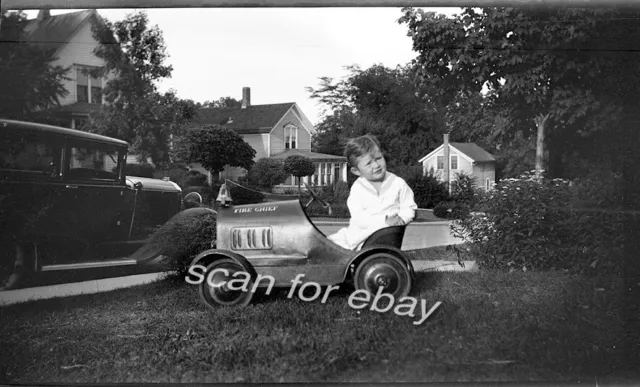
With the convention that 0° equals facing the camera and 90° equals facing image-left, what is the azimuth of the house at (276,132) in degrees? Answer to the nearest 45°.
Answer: approximately 315°

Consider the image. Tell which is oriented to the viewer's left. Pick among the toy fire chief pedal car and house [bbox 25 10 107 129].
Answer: the toy fire chief pedal car

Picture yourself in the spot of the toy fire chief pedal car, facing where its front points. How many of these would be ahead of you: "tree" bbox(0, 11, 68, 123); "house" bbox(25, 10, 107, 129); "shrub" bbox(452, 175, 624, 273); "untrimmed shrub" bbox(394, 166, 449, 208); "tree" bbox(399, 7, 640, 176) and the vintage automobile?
3

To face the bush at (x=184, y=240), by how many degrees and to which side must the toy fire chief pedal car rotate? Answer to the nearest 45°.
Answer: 0° — it already faces it

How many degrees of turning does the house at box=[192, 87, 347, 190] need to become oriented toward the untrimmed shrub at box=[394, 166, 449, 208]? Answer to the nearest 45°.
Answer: approximately 45° to its left

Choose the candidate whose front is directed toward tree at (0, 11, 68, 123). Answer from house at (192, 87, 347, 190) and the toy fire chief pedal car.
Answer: the toy fire chief pedal car

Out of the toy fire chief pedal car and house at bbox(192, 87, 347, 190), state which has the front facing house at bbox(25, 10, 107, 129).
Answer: the toy fire chief pedal car

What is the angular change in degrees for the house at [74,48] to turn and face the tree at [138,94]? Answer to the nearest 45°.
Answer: approximately 45° to its left

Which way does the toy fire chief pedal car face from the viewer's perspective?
to the viewer's left
